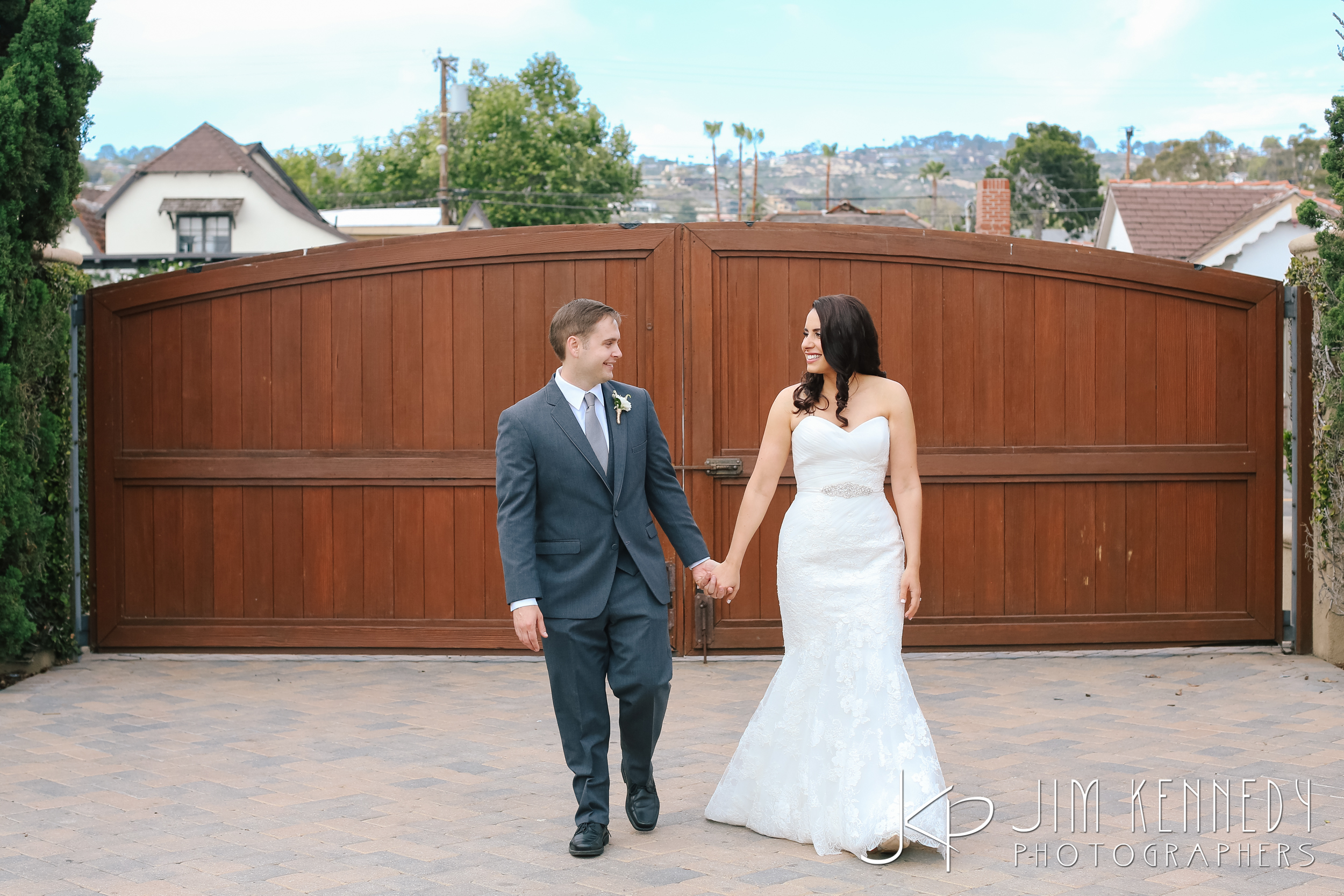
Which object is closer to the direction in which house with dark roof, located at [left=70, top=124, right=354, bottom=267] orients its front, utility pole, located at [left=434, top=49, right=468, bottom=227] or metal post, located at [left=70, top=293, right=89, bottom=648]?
the metal post

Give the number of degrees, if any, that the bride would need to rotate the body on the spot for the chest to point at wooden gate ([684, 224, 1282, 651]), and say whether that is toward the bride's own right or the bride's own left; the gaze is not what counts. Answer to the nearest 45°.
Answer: approximately 180°

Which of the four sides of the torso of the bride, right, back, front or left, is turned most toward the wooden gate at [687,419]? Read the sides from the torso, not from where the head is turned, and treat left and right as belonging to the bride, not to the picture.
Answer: back

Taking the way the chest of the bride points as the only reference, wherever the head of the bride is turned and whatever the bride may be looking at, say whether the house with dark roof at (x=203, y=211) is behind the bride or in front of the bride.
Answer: behind

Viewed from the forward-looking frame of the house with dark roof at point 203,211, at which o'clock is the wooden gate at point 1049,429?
The wooden gate is roughly at 12 o'clock from the house with dark roof.

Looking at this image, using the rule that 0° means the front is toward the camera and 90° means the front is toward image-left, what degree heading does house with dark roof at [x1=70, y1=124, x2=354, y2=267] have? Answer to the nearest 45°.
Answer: approximately 0°

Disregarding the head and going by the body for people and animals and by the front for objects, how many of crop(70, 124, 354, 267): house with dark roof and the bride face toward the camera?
2

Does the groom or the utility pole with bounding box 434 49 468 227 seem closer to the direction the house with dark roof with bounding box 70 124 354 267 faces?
the groom

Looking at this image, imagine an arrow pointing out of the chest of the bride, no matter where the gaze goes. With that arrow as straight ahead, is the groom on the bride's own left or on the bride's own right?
on the bride's own right

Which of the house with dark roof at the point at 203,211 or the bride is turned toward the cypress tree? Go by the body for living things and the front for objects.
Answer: the house with dark roof

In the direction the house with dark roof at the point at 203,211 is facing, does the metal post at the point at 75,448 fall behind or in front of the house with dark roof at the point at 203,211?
in front

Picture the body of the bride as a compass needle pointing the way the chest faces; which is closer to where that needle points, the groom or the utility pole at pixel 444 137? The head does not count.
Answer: the groom
